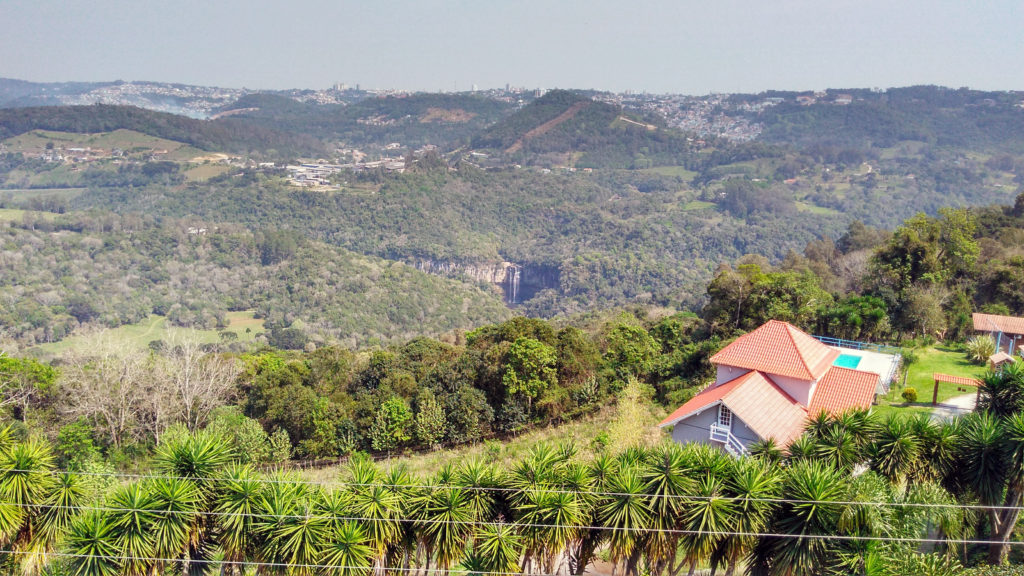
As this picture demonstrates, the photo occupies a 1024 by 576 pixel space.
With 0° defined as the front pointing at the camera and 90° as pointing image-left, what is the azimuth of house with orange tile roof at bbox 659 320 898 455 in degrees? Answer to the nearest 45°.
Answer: approximately 45°

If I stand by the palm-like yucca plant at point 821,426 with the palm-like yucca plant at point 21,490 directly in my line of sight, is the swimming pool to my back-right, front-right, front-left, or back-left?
back-right

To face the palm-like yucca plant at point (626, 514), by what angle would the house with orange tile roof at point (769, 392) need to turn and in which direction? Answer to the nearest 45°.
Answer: approximately 45° to its left

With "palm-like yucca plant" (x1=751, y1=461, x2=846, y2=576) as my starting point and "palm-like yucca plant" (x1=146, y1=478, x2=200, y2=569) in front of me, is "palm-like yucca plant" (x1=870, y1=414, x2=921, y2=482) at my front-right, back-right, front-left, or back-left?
back-right

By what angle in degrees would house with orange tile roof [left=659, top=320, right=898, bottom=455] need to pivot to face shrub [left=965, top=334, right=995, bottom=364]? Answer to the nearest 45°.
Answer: approximately 180°

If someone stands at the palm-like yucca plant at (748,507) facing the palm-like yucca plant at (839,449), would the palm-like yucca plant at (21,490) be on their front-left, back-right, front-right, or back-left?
back-left

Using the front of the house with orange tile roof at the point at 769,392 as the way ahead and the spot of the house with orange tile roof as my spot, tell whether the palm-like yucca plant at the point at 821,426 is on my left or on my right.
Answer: on my left

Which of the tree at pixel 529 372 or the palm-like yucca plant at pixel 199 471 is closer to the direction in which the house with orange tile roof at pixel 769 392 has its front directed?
the palm-like yucca plant

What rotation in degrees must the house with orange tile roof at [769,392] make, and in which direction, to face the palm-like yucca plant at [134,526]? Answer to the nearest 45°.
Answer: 0° — it already faces it

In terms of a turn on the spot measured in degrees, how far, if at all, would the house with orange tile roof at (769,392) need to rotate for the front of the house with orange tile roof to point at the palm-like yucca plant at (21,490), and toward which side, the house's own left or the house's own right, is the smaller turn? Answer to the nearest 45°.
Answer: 0° — it already faces it
